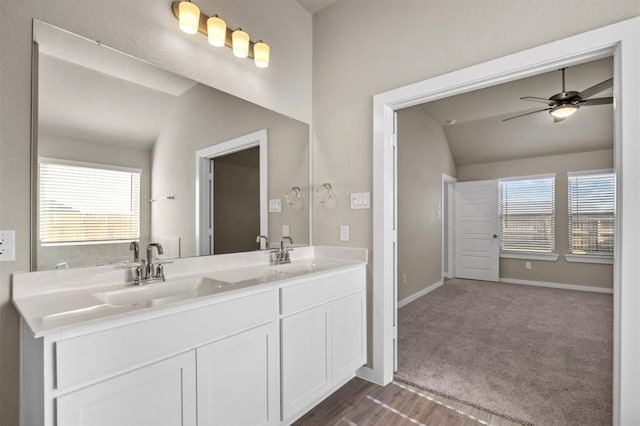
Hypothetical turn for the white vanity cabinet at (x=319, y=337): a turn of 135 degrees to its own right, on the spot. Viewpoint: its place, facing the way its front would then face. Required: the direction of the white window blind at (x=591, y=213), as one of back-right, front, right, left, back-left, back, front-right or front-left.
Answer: back-right

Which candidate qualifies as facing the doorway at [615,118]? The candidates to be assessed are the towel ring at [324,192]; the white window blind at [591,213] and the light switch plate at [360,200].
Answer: the white window blind

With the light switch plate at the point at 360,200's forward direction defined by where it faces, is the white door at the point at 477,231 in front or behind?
behind

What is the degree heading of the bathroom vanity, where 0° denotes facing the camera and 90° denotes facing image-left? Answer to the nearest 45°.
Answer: approximately 315°

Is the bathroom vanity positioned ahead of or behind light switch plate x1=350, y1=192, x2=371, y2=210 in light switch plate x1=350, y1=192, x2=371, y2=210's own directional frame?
ahead

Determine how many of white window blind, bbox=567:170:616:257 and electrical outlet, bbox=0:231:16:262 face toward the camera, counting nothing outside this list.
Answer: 2

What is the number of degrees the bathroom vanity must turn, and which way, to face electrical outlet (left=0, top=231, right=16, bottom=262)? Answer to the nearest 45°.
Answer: approximately 135° to its right

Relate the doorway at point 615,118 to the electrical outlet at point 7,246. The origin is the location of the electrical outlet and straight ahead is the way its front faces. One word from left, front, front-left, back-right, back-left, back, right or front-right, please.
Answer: front-left

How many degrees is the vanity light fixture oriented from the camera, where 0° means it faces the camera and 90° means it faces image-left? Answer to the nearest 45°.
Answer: approximately 315°

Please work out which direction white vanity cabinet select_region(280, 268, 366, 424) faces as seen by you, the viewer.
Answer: facing the viewer and to the right of the viewer

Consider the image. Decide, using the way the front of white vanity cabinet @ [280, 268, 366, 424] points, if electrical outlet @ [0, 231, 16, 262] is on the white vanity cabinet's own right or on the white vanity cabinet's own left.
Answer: on the white vanity cabinet's own right

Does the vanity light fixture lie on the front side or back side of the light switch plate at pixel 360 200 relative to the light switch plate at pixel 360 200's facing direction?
on the front side
